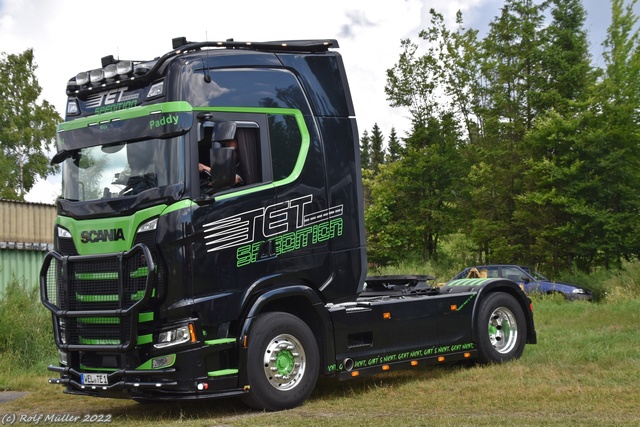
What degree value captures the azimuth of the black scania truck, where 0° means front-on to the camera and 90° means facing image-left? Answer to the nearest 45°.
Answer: approximately 45°

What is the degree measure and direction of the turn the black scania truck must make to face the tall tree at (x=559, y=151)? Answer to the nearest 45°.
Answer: approximately 180°

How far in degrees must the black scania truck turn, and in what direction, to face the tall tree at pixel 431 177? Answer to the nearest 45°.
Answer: approximately 135° to its right

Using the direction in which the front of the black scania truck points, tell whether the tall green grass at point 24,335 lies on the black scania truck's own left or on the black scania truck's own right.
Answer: on the black scania truck's own right

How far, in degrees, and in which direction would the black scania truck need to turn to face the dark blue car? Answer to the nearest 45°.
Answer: approximately 180°
